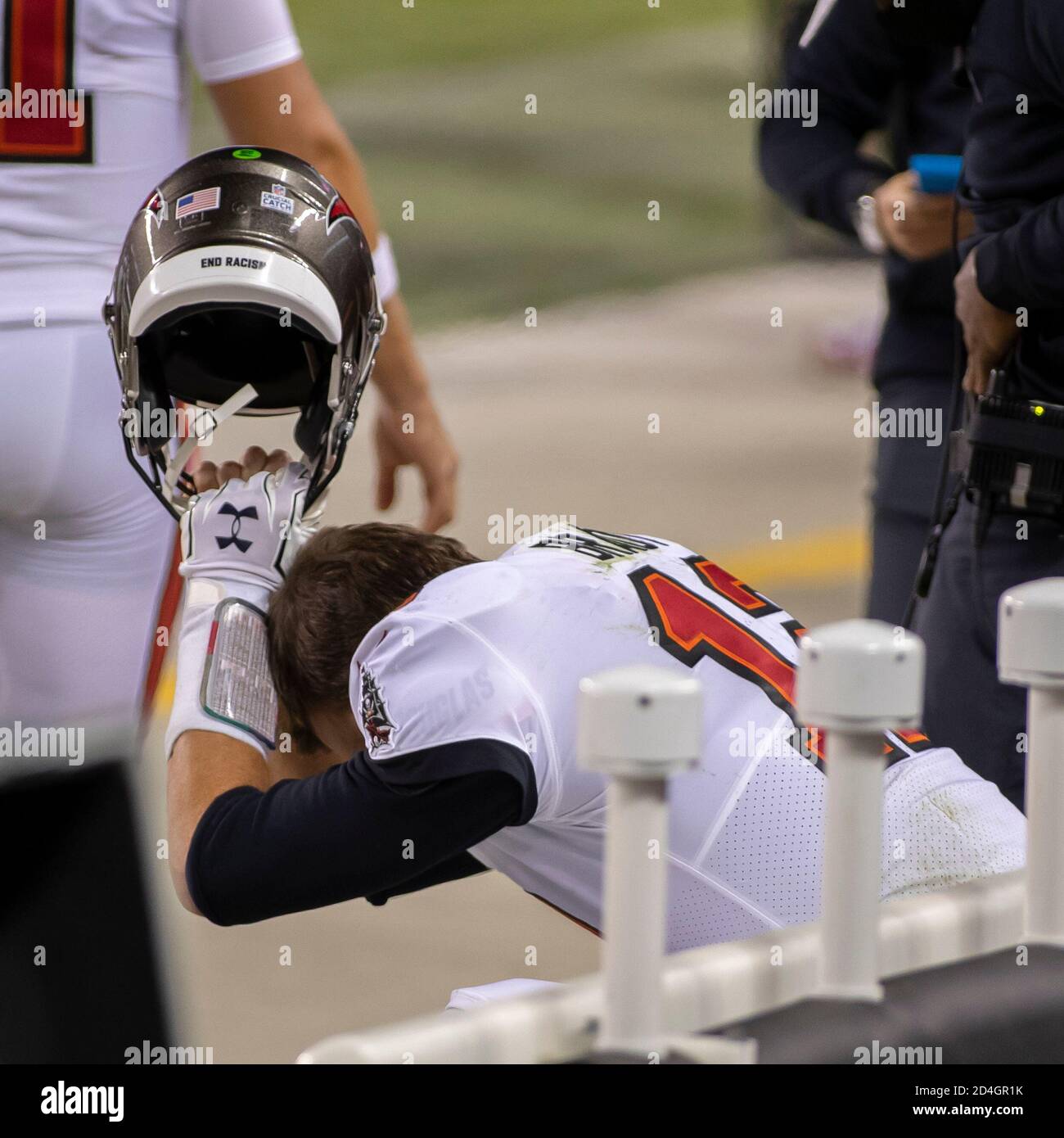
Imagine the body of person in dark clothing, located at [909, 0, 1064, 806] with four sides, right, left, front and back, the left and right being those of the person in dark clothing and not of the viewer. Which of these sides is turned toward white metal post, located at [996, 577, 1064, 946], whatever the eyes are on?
left

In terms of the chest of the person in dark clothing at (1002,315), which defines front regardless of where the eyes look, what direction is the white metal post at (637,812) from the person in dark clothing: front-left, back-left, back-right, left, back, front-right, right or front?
left

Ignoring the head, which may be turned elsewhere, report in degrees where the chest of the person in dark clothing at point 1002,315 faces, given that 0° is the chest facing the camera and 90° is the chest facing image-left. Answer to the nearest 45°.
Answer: approximately 90°

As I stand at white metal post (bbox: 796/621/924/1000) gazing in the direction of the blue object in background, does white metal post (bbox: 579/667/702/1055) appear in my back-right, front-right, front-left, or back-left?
back-left

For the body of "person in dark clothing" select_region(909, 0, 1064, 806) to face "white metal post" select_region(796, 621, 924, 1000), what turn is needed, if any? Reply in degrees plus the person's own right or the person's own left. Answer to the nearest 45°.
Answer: approximately 90° to the person's own left
